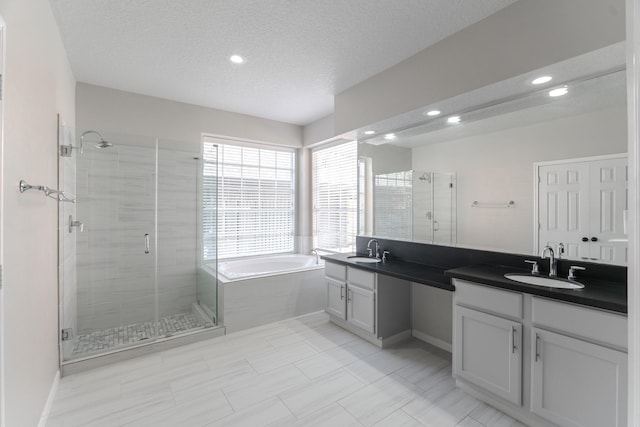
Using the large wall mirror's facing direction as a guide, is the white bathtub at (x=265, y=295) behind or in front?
in front

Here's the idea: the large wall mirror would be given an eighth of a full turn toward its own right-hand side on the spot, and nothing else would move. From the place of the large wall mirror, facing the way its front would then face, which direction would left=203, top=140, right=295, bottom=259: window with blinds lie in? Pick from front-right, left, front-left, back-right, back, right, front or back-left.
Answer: front

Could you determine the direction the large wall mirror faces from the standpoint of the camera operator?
facing the viewer and to the left of the viewer

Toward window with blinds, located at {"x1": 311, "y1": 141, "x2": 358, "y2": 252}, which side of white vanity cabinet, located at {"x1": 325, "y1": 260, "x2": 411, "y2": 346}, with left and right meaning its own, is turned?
right

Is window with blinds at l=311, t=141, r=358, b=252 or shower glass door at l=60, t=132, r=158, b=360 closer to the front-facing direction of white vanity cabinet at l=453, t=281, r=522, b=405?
the shower glass door

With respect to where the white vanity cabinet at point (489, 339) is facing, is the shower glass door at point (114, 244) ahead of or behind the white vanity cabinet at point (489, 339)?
ahead

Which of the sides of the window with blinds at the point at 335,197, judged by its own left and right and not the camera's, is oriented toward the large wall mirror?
left

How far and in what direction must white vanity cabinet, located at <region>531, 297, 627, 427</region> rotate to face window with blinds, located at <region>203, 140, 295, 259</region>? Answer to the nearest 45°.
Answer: approximately 45° to its right
